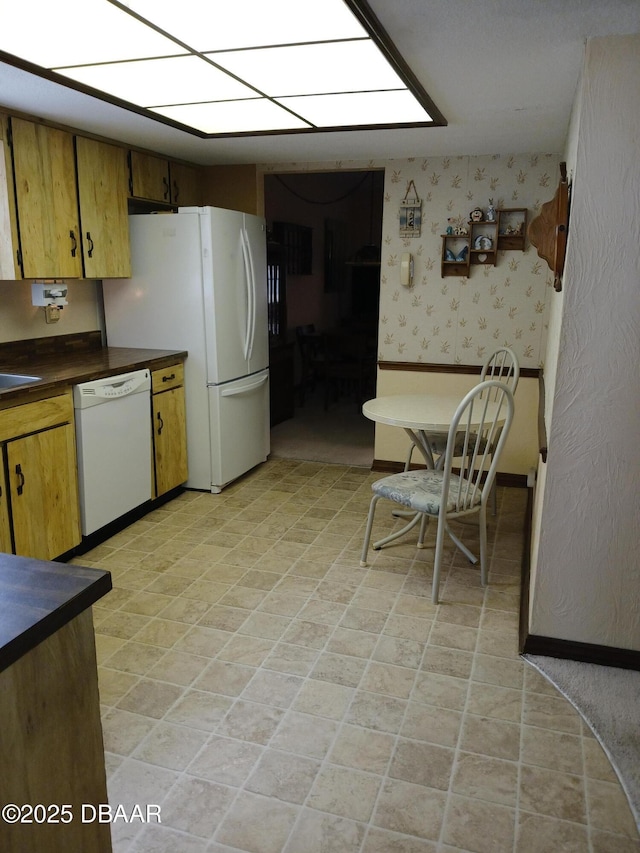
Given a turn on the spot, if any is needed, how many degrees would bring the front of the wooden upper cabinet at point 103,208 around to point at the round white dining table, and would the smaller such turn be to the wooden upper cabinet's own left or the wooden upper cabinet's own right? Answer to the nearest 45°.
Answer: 0° — it already faces it

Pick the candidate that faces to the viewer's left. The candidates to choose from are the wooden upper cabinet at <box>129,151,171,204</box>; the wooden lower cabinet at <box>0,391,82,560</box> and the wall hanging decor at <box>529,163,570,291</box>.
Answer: the wall hanging decor

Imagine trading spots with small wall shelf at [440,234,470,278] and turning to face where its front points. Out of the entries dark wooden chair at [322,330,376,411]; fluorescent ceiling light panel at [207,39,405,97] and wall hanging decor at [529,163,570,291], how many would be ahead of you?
2

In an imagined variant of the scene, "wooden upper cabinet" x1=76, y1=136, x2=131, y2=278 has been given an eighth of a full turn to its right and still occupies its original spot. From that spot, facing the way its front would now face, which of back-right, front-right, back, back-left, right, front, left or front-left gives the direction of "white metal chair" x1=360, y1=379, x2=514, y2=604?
front-left

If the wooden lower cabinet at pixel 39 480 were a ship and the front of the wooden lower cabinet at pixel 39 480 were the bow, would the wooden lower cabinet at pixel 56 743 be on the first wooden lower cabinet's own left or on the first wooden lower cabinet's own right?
on the first wooden lower cabinet's own right

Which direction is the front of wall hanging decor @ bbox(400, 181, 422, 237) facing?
toward the camera

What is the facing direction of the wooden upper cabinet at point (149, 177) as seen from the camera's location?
facing the viewer and to the right of the viewer

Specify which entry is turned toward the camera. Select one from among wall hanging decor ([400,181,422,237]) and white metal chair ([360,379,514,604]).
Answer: the wall hanging decor

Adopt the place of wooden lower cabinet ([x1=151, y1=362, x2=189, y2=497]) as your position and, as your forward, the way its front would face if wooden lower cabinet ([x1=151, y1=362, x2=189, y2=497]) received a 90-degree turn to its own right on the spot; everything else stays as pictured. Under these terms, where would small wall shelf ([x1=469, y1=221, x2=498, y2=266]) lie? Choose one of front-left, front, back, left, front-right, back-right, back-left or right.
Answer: back-left

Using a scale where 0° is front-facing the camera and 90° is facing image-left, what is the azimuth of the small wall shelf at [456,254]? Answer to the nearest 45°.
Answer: approximately 0°

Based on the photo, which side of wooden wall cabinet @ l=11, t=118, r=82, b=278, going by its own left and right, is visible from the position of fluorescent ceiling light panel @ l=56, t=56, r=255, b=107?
front

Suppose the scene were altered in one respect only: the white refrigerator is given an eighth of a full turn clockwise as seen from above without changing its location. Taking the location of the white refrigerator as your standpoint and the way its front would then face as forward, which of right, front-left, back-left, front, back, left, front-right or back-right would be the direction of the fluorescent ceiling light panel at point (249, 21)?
front

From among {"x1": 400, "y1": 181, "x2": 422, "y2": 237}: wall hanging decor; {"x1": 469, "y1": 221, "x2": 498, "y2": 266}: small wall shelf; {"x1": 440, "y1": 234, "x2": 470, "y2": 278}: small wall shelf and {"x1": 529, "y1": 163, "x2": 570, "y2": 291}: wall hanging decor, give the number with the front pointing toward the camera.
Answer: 3
